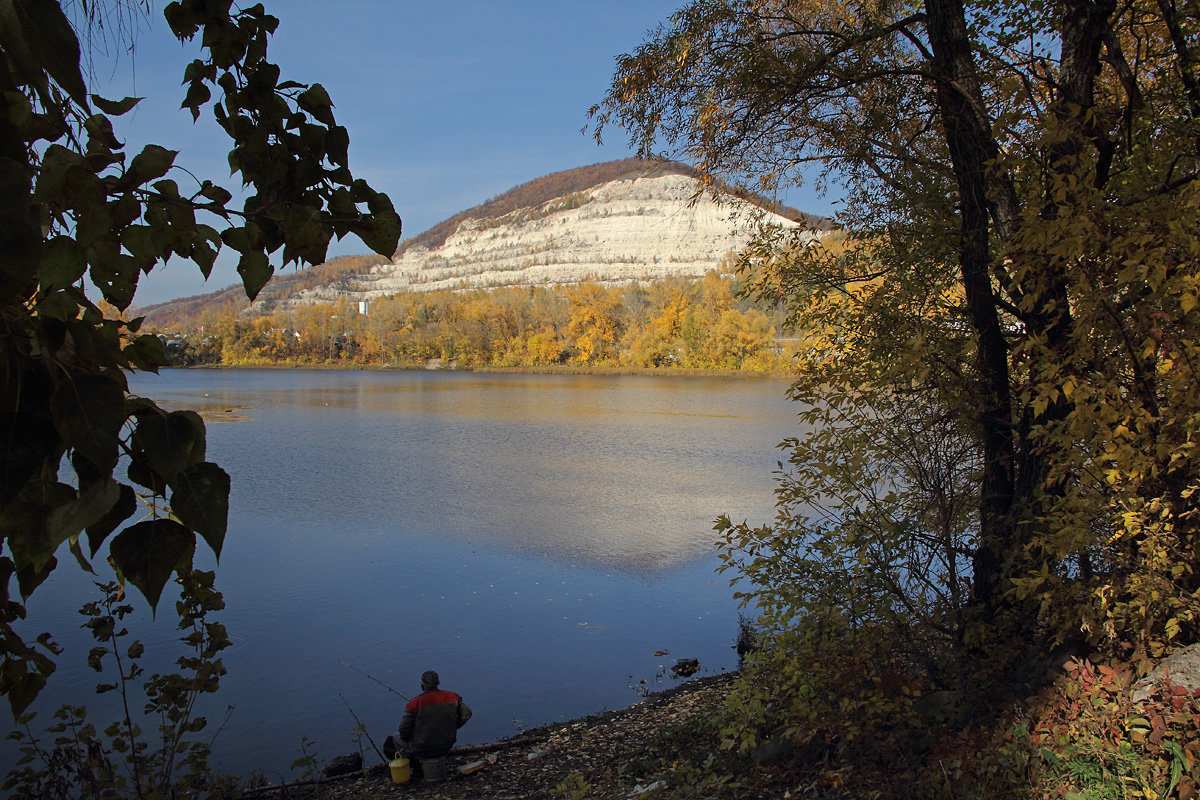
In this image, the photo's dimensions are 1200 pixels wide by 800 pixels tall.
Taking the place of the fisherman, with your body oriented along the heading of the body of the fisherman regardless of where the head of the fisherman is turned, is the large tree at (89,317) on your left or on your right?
on your left

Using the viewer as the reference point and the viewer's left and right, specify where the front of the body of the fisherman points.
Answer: facing away from the viewer and to the left of the viewer

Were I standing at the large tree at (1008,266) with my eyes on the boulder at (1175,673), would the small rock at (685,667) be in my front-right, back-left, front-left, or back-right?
back-right

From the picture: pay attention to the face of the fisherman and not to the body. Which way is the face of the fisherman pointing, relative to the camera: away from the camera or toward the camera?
away from the camera

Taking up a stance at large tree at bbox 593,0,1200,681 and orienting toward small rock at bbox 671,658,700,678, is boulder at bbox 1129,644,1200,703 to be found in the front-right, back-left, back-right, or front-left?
back-left

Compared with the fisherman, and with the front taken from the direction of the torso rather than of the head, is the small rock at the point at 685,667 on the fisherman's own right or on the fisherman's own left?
on the fisherman's own right
